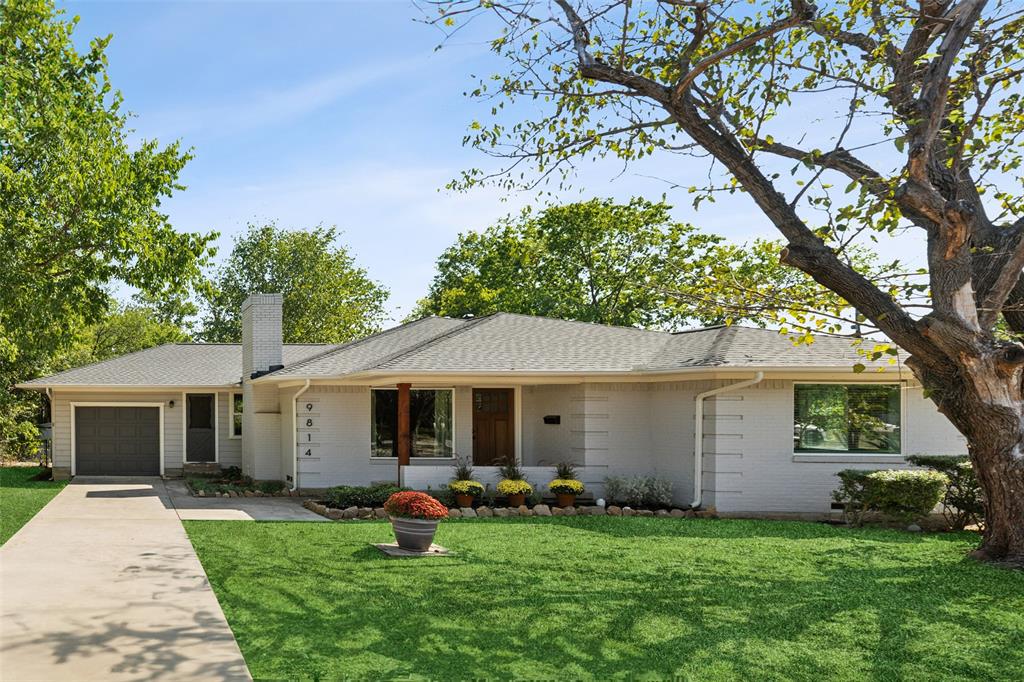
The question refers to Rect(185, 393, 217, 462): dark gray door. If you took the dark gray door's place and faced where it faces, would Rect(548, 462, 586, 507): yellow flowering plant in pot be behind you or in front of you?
in front

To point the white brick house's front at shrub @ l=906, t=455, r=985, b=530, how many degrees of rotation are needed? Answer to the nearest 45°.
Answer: approximately 45° to its left

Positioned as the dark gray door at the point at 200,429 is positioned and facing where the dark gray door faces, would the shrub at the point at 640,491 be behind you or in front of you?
in front

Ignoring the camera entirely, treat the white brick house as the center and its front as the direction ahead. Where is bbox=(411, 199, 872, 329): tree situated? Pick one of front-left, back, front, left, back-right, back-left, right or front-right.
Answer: back

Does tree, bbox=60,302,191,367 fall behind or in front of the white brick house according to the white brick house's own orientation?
behind

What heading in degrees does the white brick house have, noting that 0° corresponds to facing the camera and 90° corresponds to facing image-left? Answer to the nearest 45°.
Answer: approximately 0°

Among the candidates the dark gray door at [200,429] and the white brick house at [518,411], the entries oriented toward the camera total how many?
2

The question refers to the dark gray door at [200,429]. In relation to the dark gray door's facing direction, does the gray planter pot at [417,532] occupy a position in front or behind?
in front

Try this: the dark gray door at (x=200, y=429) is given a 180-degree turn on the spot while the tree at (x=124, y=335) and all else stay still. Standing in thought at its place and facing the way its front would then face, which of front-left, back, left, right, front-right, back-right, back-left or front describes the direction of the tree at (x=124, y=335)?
front

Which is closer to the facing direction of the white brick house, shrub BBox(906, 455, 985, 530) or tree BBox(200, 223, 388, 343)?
the shrub
